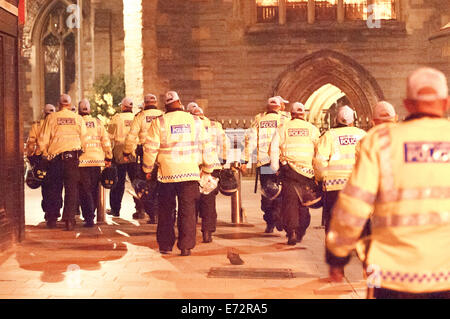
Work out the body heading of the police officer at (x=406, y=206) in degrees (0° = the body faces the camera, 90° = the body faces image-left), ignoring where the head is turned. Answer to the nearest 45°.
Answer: approximately 180°

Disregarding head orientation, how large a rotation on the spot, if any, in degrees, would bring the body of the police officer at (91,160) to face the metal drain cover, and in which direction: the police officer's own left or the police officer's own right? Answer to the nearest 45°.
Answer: approximately 180°

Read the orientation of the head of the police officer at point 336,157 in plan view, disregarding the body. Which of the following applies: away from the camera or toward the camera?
away from the camera

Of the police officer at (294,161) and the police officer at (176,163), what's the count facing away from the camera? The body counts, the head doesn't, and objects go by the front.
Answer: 2

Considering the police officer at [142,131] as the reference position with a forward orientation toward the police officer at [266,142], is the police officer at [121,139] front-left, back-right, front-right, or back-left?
back-left

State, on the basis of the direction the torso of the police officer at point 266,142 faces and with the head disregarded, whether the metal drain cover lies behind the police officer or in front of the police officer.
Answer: behind

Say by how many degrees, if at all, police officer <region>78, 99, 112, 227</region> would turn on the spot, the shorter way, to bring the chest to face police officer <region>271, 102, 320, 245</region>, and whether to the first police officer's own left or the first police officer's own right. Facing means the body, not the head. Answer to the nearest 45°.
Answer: approximately 135° to the first police officer's own right

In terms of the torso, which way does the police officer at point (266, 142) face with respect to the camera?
away from the camera

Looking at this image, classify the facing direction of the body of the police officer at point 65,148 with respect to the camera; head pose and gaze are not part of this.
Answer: away from the camera

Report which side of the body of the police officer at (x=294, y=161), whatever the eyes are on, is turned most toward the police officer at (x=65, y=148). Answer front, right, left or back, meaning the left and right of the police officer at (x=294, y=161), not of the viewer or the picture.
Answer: left

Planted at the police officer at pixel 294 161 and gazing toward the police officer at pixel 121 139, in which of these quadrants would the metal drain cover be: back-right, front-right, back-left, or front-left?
back-left

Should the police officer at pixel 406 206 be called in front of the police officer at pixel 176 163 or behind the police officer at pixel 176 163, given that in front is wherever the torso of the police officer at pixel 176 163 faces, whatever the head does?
behind

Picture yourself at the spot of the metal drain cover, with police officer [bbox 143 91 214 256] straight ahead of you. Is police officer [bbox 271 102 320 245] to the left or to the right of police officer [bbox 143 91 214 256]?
right
